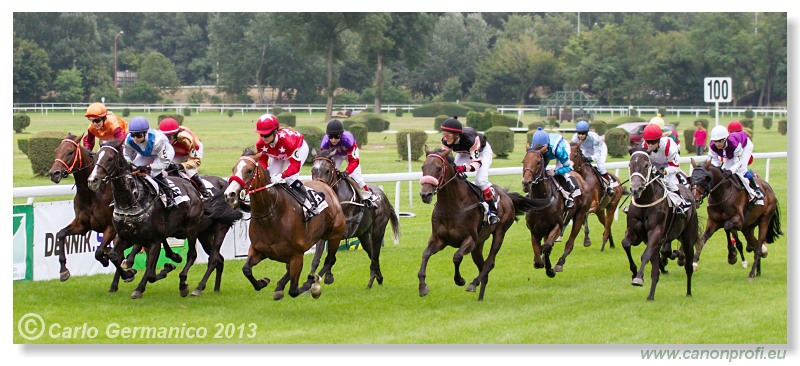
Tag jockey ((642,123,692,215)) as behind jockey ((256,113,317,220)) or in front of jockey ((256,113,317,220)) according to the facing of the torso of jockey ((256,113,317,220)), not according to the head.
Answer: behind

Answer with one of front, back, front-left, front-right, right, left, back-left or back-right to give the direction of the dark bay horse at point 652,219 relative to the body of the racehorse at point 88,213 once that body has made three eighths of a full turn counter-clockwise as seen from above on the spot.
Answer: front

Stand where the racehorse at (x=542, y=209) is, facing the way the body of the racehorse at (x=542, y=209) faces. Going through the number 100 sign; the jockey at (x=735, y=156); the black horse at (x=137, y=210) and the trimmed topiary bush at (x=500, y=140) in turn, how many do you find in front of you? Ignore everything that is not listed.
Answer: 1

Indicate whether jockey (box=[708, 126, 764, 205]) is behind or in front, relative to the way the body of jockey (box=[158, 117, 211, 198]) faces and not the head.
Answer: behind

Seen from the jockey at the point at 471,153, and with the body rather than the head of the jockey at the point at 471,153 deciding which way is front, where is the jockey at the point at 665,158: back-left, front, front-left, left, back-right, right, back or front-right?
back-left

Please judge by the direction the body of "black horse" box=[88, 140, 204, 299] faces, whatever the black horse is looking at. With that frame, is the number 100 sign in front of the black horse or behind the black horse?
behind

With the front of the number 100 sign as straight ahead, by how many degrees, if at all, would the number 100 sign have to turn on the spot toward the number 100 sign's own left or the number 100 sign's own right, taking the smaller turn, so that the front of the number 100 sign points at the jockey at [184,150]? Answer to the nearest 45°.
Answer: approximately 45° to the number 100 sign's own right

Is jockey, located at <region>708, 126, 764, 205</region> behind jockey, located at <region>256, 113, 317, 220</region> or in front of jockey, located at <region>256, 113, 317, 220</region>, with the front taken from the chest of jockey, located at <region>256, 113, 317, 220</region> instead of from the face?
behind

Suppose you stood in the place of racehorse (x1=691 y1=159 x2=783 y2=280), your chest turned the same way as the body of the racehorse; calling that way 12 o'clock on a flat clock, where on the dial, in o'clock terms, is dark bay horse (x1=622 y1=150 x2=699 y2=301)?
The dark bay horse is roughly at 11 o'clock from the racehorse.

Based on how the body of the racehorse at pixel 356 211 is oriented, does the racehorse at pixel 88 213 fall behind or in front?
in front

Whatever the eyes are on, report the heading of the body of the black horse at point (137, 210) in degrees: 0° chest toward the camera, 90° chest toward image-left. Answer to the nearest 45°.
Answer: approximately 45°

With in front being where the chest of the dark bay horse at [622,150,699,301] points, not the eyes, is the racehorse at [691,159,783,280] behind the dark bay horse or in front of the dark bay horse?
behind
